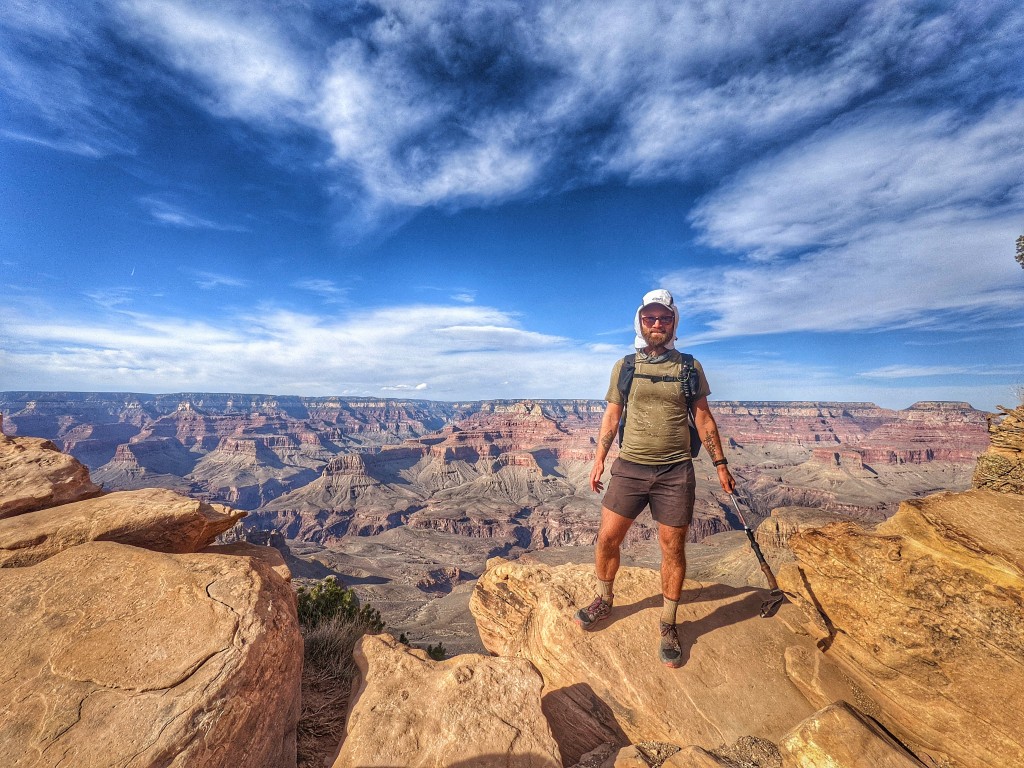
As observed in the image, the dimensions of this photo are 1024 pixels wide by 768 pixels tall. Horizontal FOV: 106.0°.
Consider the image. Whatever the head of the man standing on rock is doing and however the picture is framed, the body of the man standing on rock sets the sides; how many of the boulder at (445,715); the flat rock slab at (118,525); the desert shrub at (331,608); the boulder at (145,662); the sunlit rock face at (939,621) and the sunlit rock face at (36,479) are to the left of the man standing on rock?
1

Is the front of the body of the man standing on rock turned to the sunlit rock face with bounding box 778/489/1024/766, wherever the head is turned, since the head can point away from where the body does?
no

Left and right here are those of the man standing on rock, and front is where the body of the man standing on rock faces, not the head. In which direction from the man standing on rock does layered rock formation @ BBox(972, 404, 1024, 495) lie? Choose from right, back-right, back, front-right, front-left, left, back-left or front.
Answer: back-left

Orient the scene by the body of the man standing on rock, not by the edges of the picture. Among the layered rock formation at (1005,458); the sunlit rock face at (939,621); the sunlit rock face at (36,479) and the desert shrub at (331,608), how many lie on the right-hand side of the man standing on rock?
2

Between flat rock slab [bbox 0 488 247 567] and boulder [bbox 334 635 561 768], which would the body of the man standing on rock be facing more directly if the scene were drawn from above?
the boulder

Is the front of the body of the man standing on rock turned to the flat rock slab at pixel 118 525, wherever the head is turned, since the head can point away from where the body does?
no

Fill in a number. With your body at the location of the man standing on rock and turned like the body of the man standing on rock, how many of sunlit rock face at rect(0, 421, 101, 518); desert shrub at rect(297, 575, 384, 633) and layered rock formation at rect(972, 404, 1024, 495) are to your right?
2

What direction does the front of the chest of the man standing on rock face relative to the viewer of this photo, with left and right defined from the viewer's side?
facing the viewer

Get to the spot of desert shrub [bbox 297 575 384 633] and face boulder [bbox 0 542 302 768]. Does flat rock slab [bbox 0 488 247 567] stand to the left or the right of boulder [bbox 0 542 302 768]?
right

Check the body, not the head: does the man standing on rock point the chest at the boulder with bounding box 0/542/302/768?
no

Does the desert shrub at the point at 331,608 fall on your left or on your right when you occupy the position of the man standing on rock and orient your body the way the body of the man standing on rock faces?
on your right

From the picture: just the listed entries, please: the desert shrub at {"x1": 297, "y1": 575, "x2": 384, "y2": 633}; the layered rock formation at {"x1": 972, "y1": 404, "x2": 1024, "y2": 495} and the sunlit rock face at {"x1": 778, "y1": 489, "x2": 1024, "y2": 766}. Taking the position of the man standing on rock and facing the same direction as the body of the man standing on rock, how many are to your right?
1

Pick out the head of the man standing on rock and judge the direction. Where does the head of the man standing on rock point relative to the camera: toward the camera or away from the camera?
toward the camera
